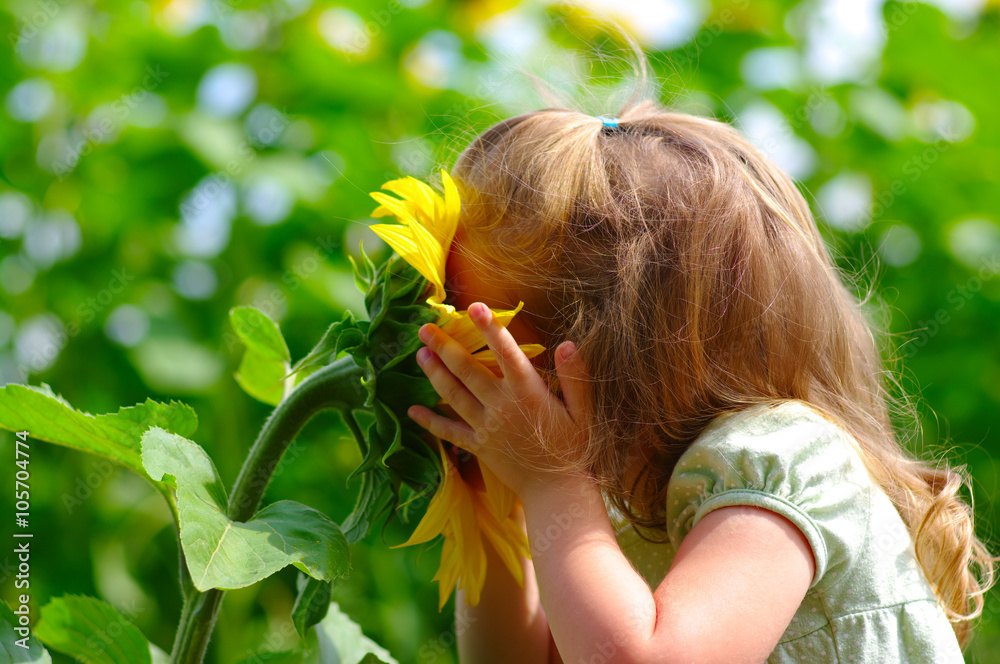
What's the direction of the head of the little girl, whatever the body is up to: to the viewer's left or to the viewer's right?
to the viewer's left

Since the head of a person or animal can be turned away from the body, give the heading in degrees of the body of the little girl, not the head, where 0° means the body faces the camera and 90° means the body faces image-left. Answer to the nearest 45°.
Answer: approximately 90°
